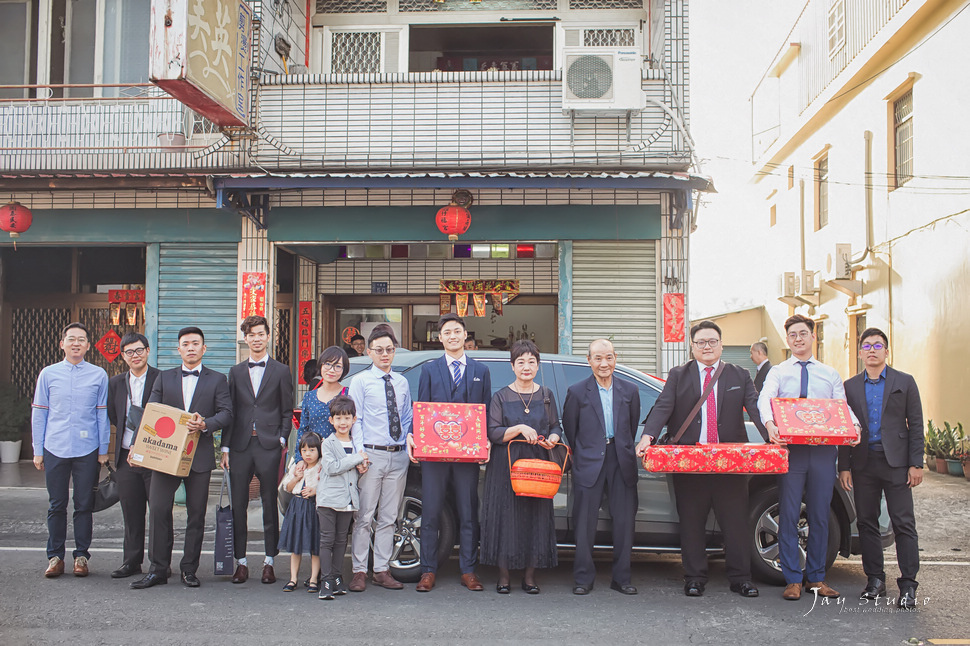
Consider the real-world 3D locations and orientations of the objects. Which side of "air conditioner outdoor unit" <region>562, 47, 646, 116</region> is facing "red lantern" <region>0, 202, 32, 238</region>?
right

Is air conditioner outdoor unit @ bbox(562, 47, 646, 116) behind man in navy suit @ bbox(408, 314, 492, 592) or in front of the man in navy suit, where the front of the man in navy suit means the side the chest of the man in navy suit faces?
behind

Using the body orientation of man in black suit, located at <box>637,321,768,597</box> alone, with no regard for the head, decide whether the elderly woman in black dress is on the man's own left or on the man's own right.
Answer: on the man's own right

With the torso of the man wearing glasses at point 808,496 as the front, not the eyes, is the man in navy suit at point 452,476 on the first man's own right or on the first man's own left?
on the first man's own right

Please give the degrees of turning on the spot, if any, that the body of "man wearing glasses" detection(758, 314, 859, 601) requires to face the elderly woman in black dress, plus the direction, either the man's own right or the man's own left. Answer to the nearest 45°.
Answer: approximately 90° to the man's own right

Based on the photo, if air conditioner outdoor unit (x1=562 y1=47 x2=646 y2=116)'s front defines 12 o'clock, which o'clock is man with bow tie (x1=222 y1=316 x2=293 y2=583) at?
The man with bow tie is roughly at 1 o'clock from the air conditioner outdoor unit.

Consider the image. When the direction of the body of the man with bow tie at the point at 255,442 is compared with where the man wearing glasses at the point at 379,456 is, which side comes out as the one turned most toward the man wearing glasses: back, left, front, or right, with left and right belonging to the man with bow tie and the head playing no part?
left

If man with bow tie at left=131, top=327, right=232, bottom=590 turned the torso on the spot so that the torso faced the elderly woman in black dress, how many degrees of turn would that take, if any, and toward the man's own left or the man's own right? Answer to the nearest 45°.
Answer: approximately 45° to the man's own left

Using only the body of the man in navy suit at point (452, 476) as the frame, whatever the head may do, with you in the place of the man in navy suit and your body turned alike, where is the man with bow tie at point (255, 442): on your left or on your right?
on your right
